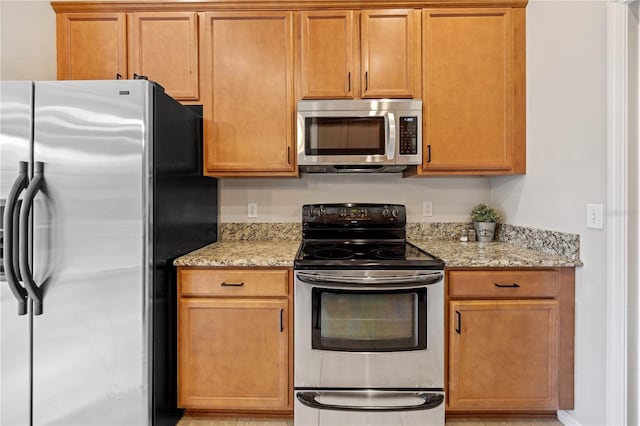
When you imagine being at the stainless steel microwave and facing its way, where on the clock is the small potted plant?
The small potted plant is roughly at 8 o'clock from the stainless steel microwave.

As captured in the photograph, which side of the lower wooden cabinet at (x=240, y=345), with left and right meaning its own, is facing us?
front

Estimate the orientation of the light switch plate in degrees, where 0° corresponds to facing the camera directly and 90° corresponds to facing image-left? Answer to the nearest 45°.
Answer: approximately 45°

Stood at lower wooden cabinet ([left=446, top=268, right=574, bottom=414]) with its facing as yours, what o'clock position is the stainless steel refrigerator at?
The stainless steel refrigerator is roughly at 2 o'clock from the lower wooden cabinet.
